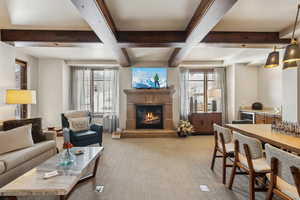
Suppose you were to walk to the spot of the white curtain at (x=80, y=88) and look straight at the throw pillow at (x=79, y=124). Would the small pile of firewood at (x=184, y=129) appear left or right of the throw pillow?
left

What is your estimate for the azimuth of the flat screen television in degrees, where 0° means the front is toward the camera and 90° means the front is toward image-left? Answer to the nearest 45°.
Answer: approximately 0°

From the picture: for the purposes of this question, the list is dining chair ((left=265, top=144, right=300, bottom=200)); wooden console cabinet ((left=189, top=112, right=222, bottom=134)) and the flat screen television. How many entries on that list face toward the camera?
2

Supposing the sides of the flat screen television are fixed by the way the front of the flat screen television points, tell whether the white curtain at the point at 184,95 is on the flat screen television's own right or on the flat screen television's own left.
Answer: on the flat screen television's own left

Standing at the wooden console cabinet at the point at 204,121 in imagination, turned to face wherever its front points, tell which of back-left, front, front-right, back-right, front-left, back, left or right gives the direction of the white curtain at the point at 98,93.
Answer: right

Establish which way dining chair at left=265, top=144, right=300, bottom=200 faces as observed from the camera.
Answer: facing away from the viewer and to the right of the viewer

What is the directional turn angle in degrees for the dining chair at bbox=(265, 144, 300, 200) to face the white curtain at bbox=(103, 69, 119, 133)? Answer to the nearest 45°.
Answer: approximately 90° to its left

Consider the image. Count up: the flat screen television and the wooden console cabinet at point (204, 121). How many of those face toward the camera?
2

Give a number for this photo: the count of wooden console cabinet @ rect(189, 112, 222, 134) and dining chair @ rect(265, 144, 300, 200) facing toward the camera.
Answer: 1

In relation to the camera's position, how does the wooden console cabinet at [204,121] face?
facing the viewer

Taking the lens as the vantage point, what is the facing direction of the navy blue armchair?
facing the viewer and to the right of the viewer

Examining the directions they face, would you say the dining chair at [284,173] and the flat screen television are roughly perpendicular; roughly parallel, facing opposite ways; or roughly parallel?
roughly perpendicular
